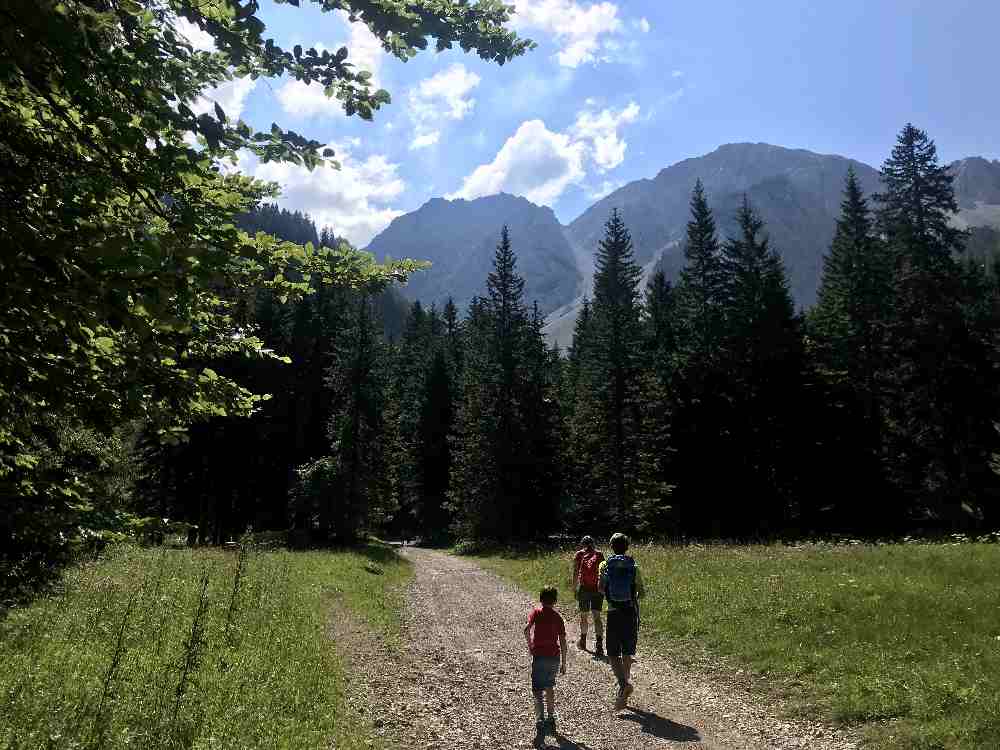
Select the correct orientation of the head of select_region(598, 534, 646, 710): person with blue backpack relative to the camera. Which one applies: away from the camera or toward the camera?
away from the camera

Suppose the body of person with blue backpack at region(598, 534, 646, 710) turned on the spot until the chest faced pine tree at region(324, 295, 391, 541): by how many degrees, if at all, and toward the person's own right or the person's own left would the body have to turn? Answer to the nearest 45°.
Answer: approximately 45° to the person's own left

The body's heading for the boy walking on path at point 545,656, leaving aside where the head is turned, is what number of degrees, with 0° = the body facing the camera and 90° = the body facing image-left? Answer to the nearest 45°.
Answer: approximately 180°

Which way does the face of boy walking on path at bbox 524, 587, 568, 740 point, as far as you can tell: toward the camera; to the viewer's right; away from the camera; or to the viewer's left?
away from the camera

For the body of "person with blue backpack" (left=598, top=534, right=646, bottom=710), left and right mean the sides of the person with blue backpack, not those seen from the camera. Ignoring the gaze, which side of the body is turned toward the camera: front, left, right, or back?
back
